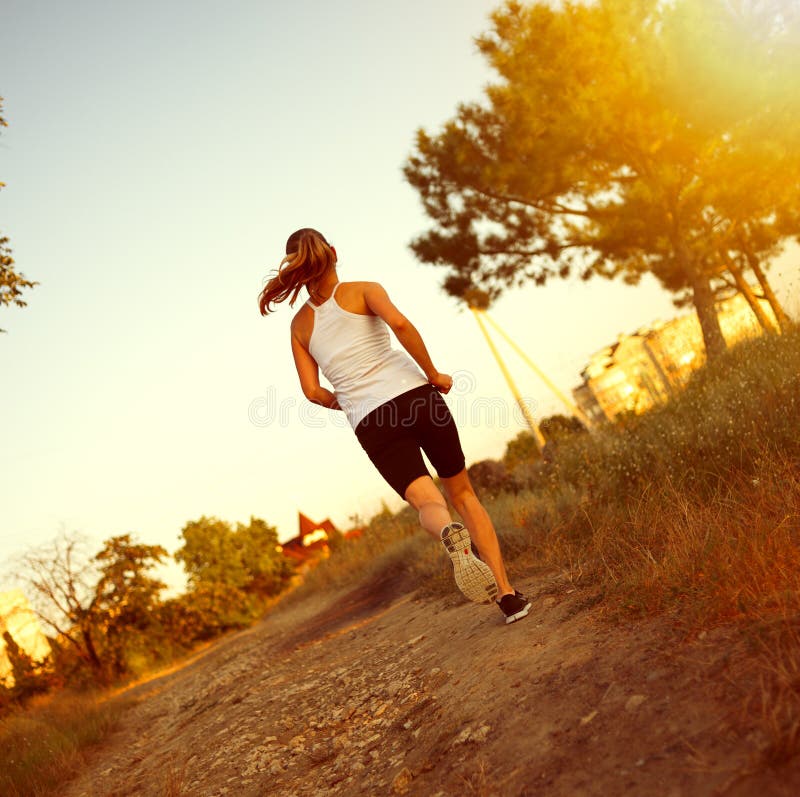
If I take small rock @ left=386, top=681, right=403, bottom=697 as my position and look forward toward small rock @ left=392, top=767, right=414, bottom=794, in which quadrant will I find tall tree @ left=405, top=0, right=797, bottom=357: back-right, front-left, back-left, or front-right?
back-left

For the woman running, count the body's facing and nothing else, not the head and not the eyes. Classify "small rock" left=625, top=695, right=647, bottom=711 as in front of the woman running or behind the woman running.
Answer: behind

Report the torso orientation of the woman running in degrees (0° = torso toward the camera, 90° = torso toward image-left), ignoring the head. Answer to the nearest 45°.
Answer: approximately 180°

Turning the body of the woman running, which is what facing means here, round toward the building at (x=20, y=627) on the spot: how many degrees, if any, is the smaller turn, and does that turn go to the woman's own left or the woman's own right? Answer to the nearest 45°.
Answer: approximately 45° to the woman's own left
